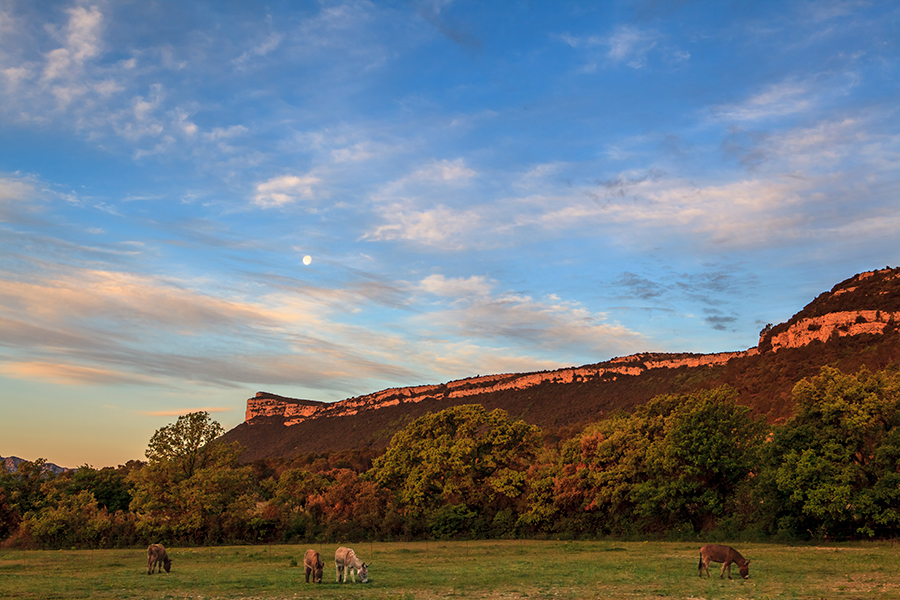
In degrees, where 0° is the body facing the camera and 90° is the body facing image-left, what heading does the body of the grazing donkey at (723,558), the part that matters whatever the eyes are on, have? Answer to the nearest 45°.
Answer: approximately 270°

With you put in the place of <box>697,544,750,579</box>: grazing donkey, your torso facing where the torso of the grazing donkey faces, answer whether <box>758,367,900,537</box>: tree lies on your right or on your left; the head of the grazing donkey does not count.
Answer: on your left

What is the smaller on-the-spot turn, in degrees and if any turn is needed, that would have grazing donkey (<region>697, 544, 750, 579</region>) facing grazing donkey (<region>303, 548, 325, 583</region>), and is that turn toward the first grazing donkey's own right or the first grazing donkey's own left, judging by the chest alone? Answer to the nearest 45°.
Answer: approximately 180°

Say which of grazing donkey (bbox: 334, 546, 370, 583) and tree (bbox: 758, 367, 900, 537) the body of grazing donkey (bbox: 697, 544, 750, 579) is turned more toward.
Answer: the tree

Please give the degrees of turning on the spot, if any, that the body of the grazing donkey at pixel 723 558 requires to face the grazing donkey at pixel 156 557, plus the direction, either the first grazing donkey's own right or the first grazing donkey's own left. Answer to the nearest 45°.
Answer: approximately 180°

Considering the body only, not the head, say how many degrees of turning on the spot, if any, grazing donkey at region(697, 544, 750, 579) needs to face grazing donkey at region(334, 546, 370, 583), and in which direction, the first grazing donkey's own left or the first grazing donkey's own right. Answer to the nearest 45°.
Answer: approximately 180°

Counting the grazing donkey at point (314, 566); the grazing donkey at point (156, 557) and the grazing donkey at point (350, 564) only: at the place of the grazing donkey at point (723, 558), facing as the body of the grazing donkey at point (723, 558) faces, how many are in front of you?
0
